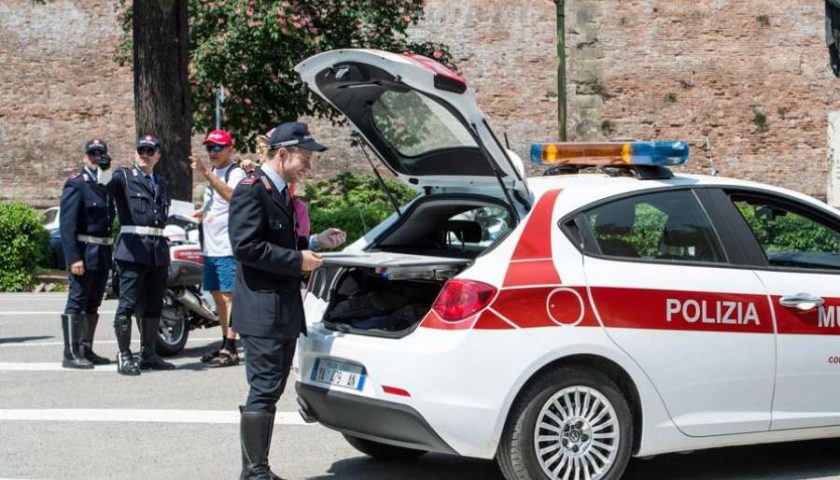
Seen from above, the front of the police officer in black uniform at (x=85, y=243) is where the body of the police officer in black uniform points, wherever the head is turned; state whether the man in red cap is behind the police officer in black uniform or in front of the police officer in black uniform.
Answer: in front

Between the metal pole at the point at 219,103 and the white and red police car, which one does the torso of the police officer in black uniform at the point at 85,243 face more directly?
the white and red police car

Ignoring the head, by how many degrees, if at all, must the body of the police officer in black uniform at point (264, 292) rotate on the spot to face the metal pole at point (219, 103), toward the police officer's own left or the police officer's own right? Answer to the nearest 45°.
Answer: approximately 135° to the police officer's own left

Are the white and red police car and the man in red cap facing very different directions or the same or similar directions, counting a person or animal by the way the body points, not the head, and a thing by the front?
very different directions

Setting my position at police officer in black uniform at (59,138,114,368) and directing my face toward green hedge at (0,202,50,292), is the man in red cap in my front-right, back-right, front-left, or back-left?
back-right

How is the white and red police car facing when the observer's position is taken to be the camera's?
facing away from the viewer and to the right of the viewer

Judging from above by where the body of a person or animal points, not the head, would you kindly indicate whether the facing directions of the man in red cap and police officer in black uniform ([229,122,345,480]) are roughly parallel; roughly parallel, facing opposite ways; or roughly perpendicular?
roughly perpendicular

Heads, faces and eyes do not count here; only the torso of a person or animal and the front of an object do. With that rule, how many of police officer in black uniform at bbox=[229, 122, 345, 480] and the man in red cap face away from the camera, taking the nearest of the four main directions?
0

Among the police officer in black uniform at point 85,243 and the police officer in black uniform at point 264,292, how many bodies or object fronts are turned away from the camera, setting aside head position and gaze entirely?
0

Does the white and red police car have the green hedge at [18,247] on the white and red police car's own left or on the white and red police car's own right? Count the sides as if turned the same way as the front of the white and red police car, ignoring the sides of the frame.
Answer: on the white and red police car's own left

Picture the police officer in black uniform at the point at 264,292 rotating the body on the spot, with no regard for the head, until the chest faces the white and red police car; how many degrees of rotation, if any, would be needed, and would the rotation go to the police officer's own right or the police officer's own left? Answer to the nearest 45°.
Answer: approximately 45° to the police officer's own left

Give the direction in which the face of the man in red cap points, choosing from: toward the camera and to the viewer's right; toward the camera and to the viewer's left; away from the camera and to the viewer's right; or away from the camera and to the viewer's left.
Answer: toward the camera and to the viewer's left
